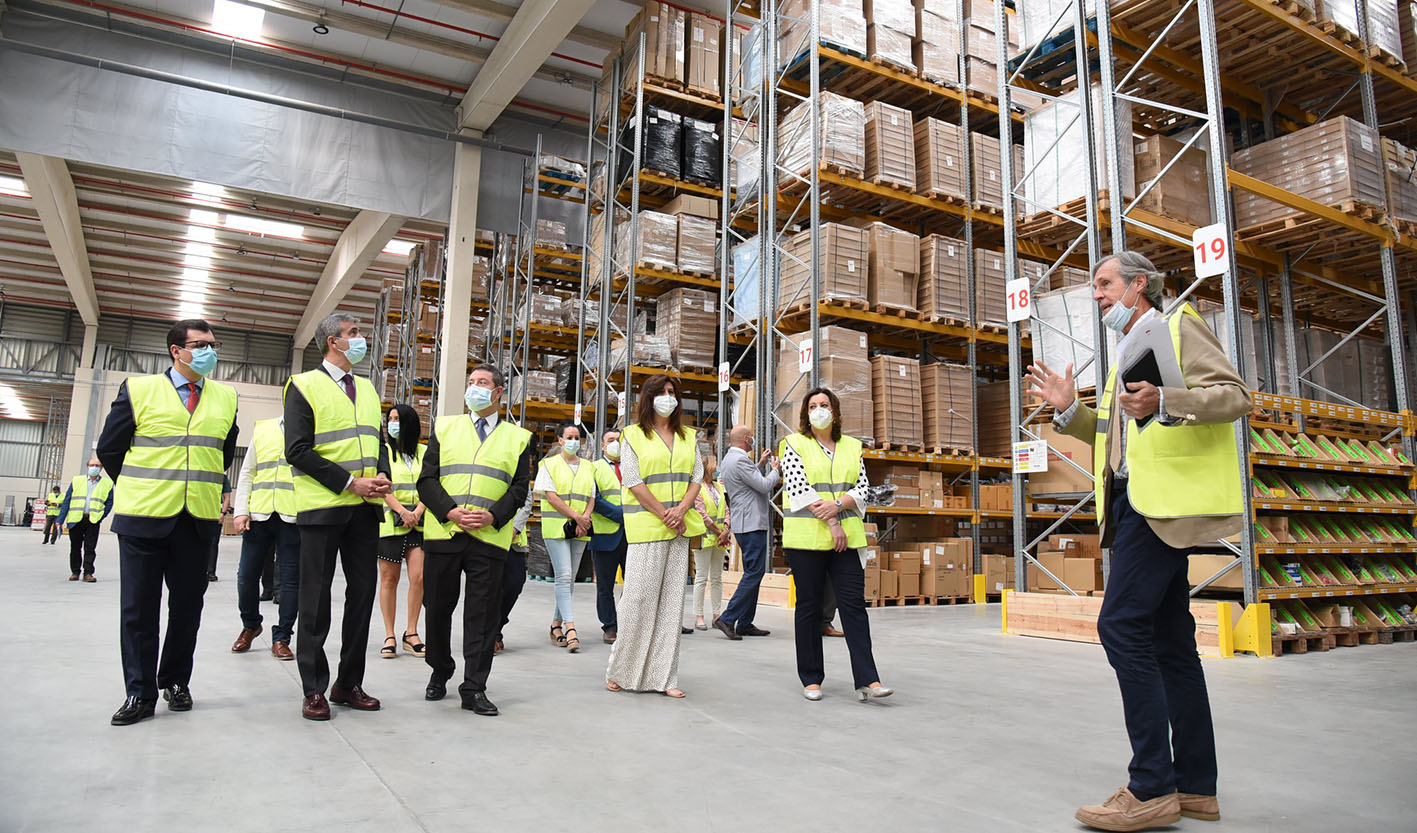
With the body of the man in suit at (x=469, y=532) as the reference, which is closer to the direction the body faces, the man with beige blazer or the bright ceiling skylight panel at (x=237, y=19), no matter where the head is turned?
the man with beige blazer

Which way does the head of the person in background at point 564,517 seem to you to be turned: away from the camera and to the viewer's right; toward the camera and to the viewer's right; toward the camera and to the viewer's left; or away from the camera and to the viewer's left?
toward the camera and to the viewer's right

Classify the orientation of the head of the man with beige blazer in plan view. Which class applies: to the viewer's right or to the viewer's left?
to the viewer's left

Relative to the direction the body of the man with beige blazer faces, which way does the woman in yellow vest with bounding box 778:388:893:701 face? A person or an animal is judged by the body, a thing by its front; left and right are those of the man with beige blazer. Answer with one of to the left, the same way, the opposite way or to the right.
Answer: to the left

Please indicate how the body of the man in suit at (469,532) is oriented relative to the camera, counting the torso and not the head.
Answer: toward the camera

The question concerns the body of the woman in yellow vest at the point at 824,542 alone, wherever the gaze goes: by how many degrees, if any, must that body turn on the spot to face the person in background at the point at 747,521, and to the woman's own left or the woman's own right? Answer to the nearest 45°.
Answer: approximately 180°

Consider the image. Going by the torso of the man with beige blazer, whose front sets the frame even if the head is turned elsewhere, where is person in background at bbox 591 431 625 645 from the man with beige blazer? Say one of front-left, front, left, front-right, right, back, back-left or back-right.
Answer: front-right

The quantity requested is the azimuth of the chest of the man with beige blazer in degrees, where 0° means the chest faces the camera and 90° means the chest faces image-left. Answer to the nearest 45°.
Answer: approximately 90°

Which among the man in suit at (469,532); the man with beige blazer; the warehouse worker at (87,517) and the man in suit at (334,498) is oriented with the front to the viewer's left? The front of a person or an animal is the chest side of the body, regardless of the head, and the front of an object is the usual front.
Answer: the man with beige blazer

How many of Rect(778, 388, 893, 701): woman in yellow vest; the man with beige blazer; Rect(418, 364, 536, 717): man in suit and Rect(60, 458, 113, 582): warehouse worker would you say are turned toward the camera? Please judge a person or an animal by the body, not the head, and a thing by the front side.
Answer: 3

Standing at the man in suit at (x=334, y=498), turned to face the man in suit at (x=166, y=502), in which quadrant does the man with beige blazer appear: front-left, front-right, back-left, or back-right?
back-left

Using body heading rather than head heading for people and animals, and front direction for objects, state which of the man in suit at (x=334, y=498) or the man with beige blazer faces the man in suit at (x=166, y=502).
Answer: the man with beige blazer

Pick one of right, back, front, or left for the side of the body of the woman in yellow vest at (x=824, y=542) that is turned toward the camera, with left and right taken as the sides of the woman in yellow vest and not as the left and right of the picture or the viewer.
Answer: front
